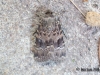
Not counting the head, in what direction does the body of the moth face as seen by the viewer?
away from the camera
